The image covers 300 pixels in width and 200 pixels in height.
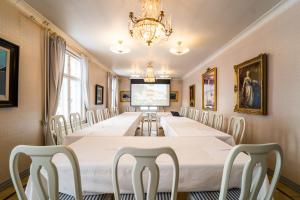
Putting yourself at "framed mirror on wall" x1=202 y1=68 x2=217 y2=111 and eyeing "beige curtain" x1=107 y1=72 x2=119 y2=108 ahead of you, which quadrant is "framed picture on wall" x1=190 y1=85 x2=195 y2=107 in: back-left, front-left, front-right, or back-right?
front-right

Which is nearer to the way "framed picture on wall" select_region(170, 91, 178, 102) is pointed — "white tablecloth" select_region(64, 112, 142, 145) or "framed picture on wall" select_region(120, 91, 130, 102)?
the white tablecloth

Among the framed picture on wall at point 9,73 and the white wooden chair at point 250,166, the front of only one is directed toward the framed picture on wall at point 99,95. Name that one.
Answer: the white wooden chair

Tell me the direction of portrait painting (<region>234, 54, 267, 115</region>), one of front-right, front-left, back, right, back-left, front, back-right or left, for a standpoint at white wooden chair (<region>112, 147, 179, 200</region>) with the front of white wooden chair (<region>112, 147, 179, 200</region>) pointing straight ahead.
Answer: front-right

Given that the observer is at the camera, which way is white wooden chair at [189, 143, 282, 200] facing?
facing away from the viewer and to the left of the viewer

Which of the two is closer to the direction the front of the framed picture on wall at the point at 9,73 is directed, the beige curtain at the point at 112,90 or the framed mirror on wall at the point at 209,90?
the framed mirror on wall

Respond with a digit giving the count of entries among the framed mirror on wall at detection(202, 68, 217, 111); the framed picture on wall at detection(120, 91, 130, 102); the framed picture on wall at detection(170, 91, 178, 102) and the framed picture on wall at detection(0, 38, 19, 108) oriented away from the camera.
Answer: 0

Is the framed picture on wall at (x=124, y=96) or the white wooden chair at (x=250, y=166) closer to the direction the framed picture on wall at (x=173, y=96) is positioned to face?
the white wooden chair

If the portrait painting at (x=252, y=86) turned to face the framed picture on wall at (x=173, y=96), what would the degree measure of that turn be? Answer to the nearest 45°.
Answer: approximately 90° to its right

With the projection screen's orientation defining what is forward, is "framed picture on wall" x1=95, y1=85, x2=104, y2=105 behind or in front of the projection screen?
in front

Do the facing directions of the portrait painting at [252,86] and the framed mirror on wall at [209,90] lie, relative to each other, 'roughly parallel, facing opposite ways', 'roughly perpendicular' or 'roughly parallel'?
roughly parallel

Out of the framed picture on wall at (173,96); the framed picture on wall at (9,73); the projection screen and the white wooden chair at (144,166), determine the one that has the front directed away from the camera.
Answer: the white wooden chair

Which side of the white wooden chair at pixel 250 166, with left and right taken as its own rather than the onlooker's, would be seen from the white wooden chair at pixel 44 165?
left

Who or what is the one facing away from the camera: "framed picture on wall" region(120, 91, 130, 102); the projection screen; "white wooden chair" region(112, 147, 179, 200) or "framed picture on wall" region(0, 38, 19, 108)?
the white wooden chair

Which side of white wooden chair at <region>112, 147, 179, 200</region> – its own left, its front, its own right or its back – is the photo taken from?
back

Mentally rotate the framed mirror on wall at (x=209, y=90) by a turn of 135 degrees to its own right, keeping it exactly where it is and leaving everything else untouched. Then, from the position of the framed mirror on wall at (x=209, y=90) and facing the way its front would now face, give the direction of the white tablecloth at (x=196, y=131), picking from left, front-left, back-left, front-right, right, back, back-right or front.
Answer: back

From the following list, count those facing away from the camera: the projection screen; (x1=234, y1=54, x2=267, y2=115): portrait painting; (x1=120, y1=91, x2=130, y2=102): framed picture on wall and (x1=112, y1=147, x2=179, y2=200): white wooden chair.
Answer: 1

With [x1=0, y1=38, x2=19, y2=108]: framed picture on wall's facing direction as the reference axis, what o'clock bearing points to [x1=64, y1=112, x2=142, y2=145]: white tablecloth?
The white tablecloth is roughly at 11 o'clock from the framed picture on wall.

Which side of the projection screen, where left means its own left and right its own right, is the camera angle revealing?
front

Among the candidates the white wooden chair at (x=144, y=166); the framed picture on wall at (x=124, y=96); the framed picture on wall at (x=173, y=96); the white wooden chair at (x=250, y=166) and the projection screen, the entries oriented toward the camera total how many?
3

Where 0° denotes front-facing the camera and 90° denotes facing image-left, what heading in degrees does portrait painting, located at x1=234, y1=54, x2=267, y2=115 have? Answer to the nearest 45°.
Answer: approximately 45°

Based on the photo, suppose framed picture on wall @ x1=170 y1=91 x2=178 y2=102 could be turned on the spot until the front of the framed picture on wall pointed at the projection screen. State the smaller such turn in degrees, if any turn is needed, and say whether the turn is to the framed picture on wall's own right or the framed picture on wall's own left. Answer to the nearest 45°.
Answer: approximately 90° to the framed picture on wall's own right

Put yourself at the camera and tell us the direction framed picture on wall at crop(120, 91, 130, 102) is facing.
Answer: facing the viewer
